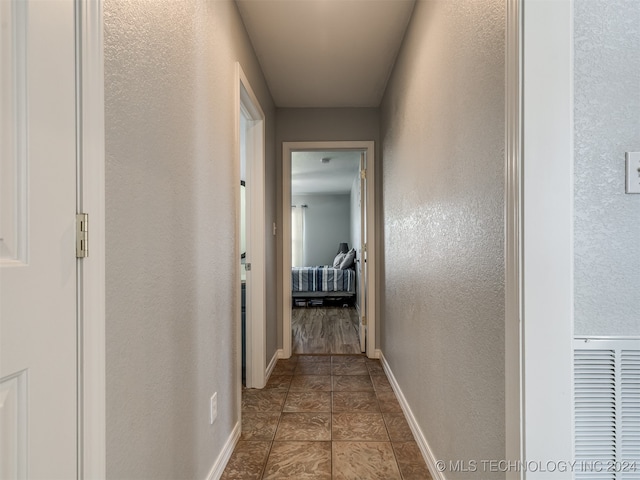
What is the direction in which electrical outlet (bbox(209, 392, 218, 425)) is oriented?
to the viewer's right

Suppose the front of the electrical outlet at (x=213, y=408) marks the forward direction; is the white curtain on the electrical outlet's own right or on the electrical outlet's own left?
on the electrical outlet's own left

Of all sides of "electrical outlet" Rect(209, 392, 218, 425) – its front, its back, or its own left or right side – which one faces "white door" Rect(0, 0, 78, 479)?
right

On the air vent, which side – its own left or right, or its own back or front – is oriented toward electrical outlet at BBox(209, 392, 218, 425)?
right

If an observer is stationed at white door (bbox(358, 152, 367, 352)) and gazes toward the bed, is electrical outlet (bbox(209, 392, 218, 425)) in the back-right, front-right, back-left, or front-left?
back-left

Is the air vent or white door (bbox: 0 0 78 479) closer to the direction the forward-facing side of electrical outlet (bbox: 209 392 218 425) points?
the air vent
